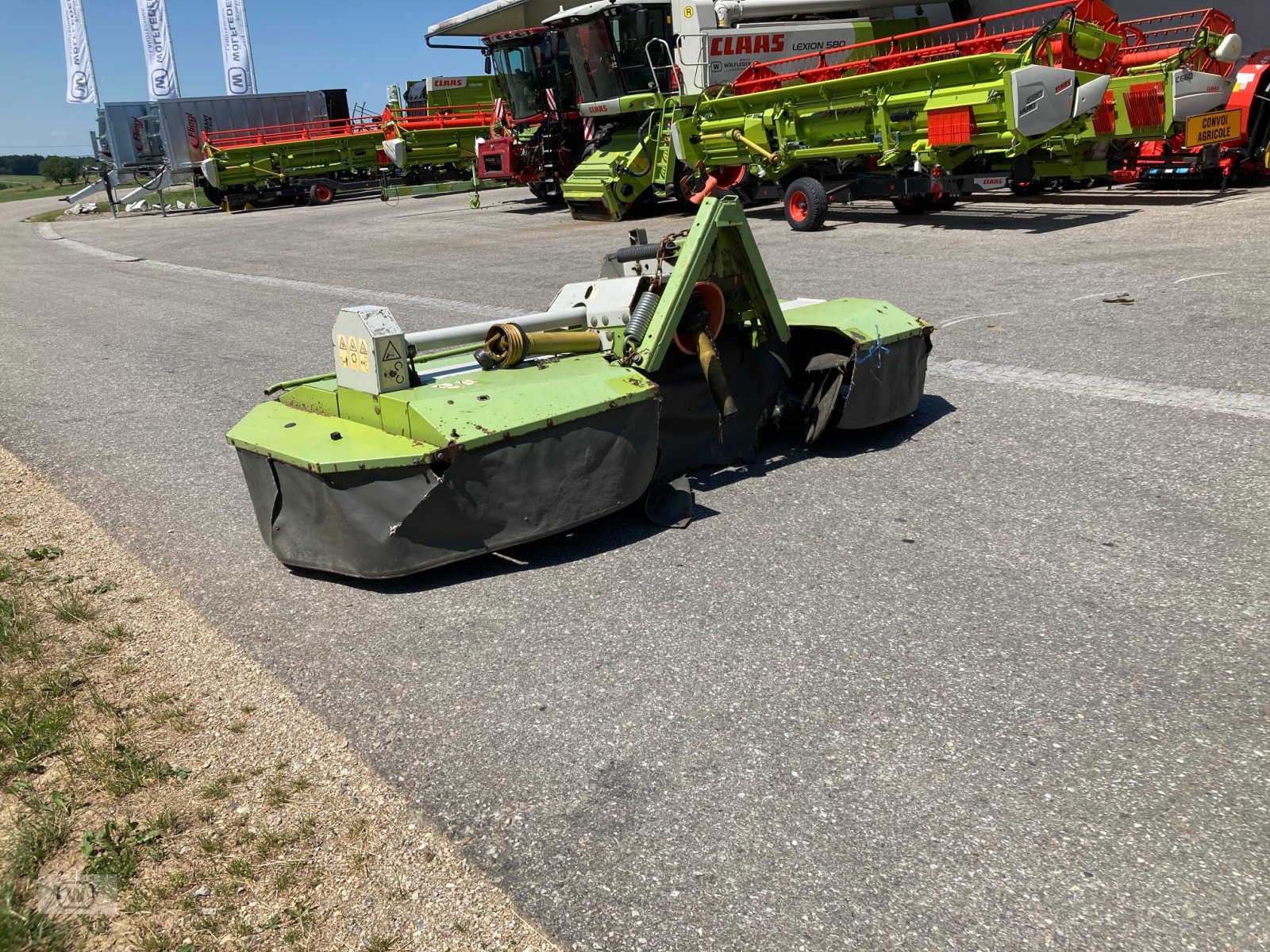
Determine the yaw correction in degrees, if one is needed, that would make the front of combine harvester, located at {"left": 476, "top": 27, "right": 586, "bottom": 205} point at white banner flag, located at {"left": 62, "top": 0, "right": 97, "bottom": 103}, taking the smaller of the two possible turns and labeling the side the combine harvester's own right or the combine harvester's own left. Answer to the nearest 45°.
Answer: approximately 90° to the combine harvester's own right

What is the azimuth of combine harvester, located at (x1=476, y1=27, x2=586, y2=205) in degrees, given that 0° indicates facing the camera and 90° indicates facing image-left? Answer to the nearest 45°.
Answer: approximately 45°
